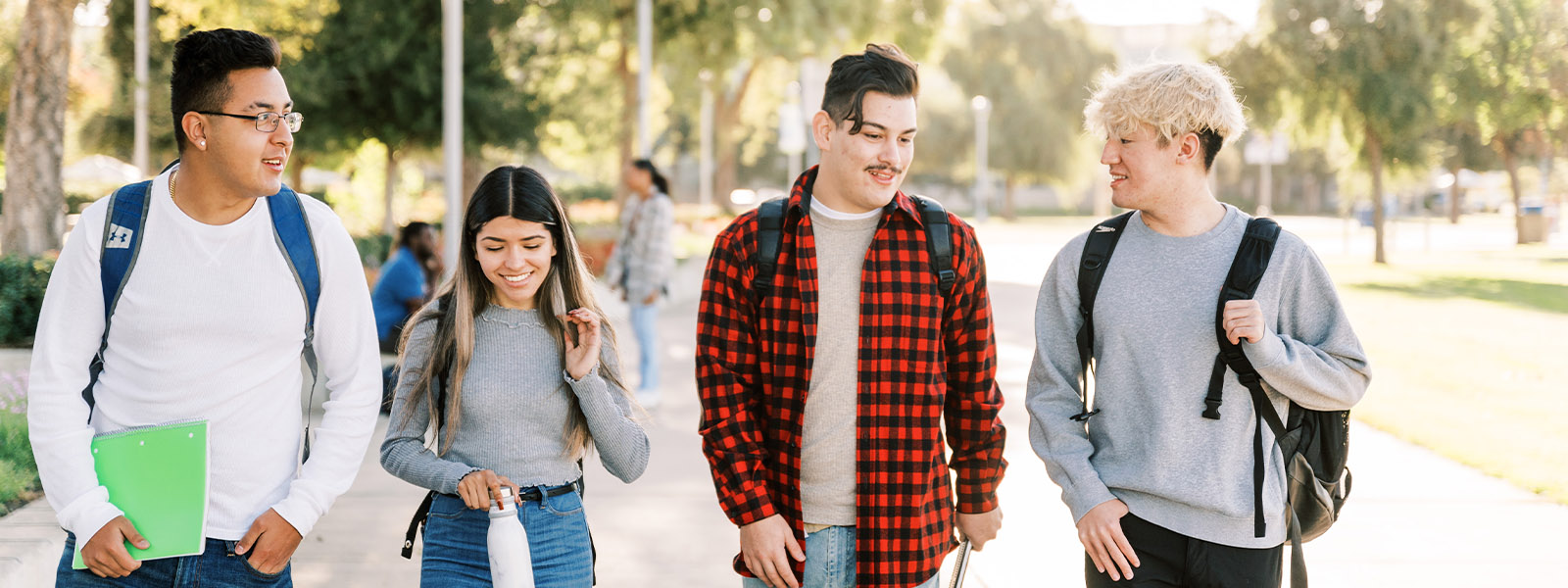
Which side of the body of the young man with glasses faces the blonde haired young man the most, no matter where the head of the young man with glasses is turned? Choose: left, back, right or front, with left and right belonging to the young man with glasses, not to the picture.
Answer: left

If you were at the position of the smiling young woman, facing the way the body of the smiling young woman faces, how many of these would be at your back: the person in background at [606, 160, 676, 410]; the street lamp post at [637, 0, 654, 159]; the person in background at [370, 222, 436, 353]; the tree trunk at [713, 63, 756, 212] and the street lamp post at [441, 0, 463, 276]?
5

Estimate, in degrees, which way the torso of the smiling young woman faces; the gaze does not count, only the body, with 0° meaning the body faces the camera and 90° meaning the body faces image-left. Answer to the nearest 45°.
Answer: approximately 0°

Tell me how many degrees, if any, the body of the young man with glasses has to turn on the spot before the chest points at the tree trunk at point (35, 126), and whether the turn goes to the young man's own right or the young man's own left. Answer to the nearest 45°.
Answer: approximately 180°

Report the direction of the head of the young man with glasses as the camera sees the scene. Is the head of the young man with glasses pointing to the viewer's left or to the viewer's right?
to the viewer's right

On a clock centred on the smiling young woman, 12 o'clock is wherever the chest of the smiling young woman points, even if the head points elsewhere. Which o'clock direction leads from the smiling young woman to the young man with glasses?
The young man with glasses is roughly at 2 o'clock from the smiling young woman.

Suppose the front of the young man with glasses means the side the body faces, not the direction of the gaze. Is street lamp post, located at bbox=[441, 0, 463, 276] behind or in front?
behind
